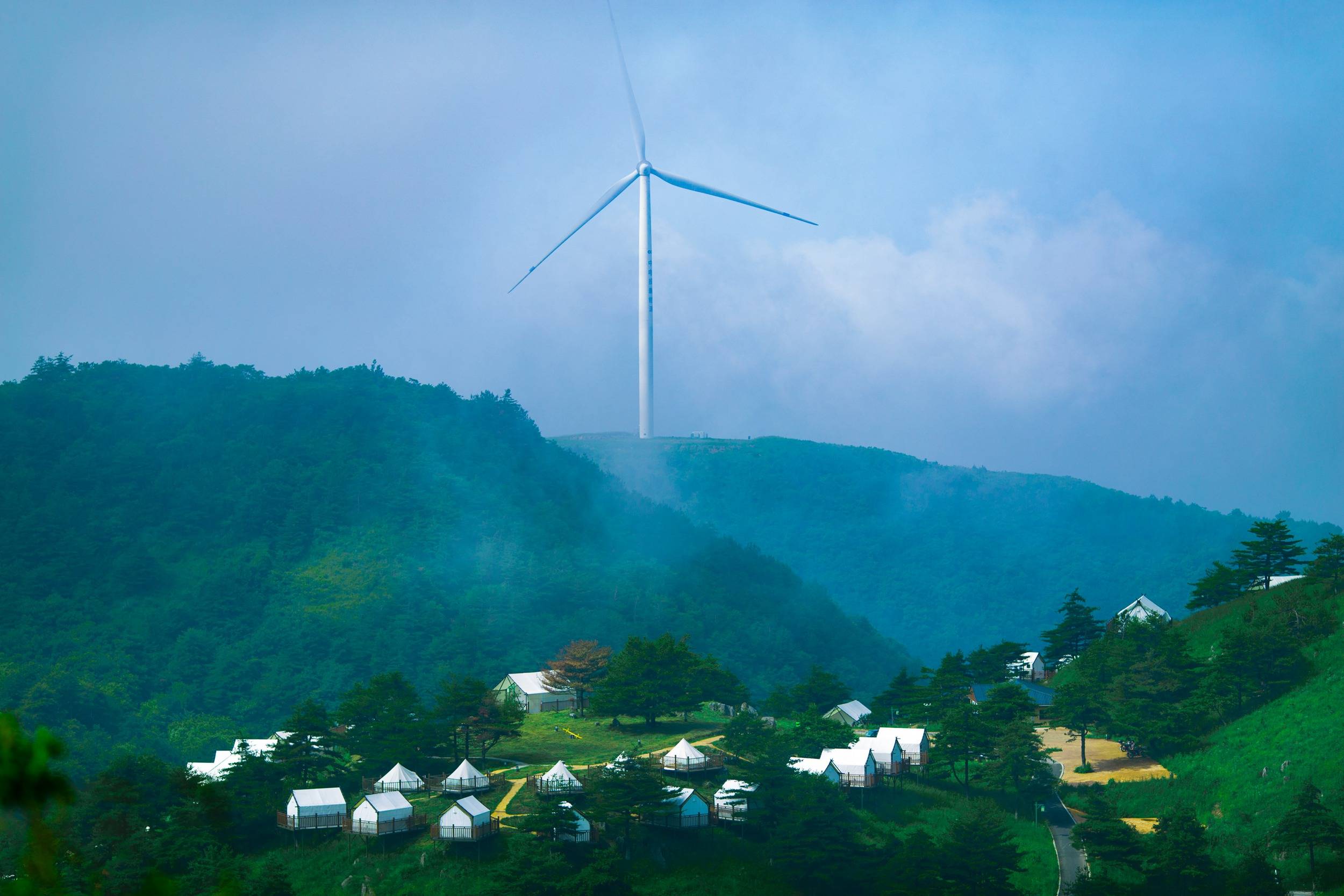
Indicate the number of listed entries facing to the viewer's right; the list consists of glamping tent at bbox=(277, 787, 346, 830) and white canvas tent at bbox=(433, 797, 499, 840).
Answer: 0

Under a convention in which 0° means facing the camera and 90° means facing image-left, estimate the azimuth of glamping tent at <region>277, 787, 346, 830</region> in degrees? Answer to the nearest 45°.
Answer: approximately 45°

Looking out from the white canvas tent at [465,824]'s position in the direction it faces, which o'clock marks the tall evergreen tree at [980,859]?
The tall evergreen tree is roughly at 8 o'clock from the white canvas tent.

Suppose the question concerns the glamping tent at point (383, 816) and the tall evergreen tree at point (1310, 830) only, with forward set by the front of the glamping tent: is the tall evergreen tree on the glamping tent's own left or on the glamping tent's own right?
on the glamping tent's own left

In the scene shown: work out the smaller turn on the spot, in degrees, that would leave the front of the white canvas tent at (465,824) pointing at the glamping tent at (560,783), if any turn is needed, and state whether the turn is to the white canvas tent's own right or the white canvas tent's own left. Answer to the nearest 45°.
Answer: approximately 180°

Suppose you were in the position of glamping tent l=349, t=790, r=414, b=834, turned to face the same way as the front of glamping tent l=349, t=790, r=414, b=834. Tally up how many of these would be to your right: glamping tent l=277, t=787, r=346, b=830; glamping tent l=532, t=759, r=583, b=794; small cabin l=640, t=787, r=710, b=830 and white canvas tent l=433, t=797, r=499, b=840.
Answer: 1

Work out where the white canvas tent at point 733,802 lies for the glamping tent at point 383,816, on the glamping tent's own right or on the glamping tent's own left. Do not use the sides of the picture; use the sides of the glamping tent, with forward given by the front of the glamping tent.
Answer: on the glamping tent's own left

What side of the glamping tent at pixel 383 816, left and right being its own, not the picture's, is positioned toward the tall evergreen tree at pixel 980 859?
left

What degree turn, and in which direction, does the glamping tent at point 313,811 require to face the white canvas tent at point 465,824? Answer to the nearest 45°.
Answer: approximately 90° to its left

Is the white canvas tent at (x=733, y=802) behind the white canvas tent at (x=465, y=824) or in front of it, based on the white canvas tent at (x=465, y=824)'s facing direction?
behind

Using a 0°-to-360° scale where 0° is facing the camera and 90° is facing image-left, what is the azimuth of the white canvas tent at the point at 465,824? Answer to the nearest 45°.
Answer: approximately 45°
